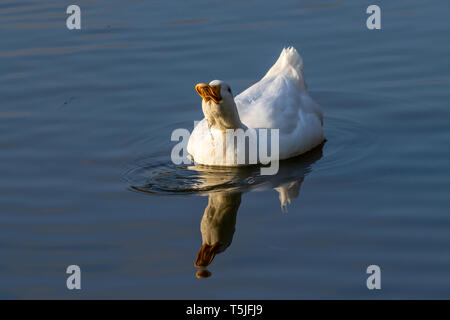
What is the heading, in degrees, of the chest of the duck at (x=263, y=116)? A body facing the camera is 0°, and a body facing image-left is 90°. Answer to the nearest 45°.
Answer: approximately 45°
